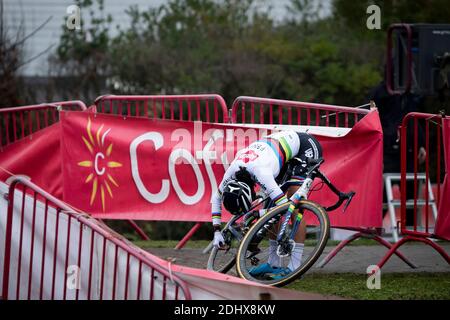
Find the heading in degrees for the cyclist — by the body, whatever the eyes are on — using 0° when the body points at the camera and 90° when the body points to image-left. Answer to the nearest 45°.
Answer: approximately 45°

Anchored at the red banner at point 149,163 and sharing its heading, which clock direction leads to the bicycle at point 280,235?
The bicycle is roughly at 11 o'clock from the red banner.

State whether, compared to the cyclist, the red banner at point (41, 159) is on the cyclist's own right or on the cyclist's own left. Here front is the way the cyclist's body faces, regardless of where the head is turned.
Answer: on the cyclist's own right

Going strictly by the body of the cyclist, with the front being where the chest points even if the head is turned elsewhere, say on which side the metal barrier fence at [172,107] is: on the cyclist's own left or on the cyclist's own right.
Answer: on the cyclist's own right

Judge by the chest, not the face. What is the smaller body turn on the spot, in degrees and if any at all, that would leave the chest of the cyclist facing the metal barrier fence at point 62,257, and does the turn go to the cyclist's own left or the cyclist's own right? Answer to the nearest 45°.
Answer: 0° — they already face it

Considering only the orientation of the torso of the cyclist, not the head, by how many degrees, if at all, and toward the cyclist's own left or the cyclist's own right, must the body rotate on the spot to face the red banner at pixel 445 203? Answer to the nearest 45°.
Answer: approximately 135° to the cyclist's own left

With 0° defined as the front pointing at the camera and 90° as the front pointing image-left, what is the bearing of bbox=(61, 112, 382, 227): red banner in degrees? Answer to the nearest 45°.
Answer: approximately 0°
